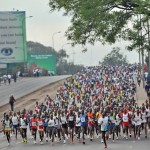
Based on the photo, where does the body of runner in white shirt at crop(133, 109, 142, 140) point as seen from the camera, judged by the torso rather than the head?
toward the camera
